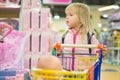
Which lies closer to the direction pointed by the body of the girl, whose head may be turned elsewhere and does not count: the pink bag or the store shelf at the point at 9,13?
the pink bag

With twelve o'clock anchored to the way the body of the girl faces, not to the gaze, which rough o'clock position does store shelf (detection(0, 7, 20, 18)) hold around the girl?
The store shelf is roughly at 3 o'clock from the girl.

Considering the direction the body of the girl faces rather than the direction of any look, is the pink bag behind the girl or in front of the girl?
in front

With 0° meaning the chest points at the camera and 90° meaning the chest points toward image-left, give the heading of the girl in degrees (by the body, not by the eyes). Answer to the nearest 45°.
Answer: approximately 45°

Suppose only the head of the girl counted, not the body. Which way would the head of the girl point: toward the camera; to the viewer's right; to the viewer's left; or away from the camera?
to the viewer's left
